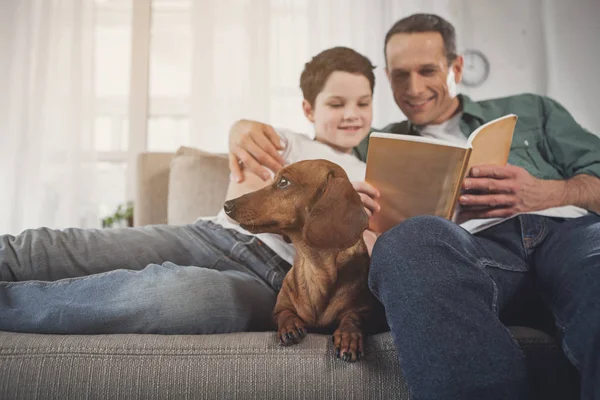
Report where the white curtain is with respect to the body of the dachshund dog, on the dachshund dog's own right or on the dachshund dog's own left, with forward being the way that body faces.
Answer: on the dachshund dog's own right

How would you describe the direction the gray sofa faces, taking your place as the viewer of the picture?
facing the viewer

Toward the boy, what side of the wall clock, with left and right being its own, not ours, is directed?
front

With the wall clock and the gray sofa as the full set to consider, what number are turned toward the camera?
2

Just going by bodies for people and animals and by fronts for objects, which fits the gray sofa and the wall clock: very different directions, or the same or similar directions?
same or similar directions

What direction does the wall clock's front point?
toward the camera

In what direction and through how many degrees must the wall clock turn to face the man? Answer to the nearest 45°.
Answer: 0° — it already faces them

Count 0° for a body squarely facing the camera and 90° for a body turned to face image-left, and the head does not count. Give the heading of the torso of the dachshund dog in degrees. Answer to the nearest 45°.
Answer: approximately 45°

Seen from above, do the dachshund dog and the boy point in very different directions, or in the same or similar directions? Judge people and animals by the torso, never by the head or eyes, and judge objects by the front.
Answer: same or similar directions

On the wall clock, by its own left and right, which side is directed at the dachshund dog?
front
